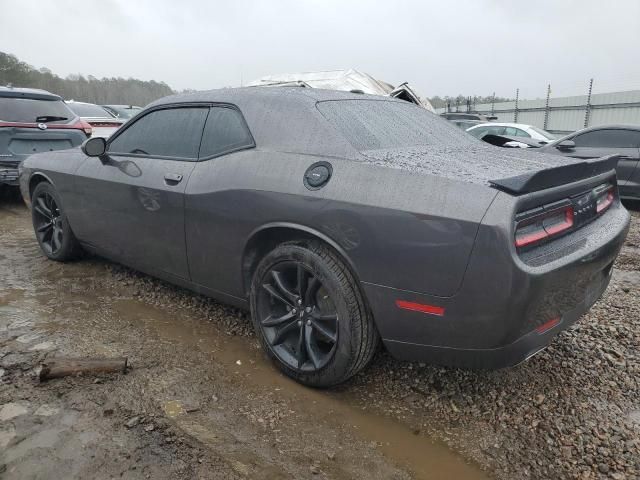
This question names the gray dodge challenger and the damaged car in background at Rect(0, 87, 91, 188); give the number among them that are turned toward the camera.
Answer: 0

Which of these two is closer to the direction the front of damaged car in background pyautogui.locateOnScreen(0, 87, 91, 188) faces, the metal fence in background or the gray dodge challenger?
the metal fence in background

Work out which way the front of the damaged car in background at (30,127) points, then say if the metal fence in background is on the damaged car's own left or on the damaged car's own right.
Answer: on the damaged car's own right

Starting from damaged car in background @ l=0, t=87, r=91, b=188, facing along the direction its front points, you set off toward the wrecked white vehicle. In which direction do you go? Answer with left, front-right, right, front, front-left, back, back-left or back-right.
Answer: right

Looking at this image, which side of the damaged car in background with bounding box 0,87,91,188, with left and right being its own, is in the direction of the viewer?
back

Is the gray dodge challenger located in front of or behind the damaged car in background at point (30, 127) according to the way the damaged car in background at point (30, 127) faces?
behind

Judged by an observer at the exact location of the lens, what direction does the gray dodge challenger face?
facing away from the viewer and to the left of the viewer

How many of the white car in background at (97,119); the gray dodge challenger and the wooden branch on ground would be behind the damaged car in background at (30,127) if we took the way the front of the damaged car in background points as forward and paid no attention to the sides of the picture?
2

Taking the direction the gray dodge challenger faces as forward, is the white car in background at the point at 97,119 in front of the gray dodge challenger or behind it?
in front

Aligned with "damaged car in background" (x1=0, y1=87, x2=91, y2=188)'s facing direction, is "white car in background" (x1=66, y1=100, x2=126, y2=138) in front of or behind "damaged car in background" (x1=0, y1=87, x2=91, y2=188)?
in front

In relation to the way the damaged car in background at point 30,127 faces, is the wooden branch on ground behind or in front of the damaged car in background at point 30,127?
behind

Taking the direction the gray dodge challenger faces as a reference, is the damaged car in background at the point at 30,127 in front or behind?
in front
